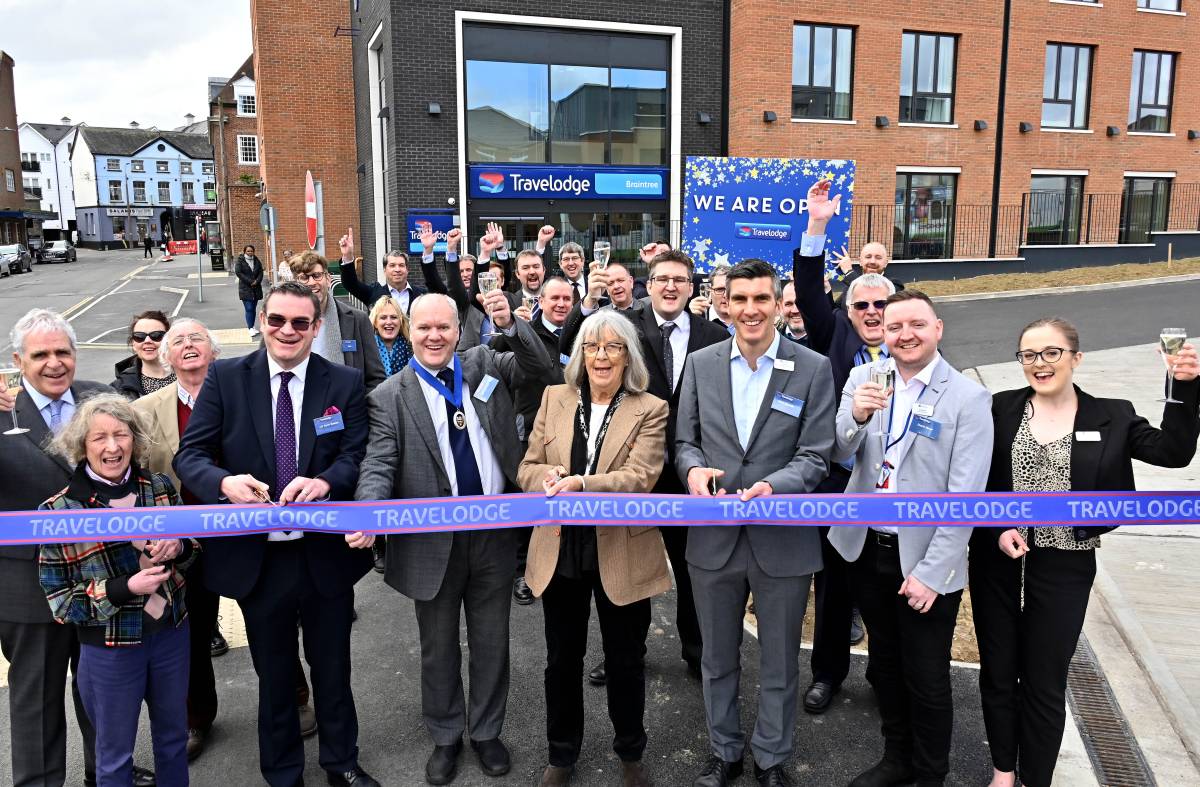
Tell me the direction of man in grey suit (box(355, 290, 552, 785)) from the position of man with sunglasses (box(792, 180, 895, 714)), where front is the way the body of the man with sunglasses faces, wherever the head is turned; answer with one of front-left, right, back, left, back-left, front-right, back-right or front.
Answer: front-right

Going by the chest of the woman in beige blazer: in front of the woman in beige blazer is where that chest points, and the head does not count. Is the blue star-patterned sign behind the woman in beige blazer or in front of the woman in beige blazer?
behind

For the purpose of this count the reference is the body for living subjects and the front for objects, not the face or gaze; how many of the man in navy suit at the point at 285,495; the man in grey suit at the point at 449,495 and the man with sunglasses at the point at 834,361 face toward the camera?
3

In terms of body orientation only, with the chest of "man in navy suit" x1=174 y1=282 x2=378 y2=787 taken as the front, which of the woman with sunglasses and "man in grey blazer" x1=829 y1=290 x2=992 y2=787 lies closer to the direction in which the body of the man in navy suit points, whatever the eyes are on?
the man in grey blazer

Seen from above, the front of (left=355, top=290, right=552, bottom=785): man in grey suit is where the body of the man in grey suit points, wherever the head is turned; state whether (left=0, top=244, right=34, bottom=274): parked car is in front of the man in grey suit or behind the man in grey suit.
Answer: behind

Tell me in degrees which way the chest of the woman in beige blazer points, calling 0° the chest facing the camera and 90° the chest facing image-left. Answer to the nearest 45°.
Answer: approximately 0°

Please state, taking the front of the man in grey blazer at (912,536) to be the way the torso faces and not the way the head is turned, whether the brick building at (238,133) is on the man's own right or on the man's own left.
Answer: on the man's own right

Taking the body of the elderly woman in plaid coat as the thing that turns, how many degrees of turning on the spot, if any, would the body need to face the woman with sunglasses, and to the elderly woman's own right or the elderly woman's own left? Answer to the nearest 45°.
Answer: approximately 135° to the elderly woman's own left

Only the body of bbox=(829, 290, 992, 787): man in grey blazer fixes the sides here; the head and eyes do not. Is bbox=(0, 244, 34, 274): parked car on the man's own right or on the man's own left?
on the man's own right

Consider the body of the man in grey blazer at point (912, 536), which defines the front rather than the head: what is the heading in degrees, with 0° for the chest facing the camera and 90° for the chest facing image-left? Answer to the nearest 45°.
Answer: approximately 45°
